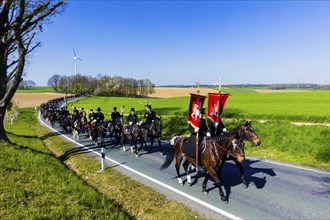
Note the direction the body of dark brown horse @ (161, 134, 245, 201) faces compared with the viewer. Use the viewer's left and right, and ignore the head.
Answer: facing the viewer and to the right of the viewer

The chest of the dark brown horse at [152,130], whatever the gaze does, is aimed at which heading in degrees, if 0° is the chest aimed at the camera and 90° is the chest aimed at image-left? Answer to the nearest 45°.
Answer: approximately 315°

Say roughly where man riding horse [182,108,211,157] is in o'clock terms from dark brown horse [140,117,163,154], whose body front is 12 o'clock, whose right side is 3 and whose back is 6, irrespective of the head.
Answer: The man riding horse is roughly at 1 o'clock from the dark brown horse.

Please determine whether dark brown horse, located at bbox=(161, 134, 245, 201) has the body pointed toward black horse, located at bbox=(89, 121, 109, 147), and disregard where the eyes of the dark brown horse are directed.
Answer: no

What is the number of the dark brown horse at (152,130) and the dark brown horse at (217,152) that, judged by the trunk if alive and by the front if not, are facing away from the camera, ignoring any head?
0

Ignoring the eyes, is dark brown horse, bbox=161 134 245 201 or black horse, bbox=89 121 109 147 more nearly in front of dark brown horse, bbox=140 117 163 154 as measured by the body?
the dark brown horse

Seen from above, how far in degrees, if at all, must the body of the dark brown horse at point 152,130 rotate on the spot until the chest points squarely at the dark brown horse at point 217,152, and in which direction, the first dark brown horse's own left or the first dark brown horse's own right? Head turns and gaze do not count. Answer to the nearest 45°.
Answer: approximately 45° to the first dark brown horse's own right

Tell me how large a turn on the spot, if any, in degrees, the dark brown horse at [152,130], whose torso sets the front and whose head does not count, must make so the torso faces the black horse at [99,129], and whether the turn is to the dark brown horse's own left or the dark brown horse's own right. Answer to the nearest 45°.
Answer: approximately 180°

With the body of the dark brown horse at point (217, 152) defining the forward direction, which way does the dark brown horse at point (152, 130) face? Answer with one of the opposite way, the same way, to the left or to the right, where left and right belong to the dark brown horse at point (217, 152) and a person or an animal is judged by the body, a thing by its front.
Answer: the same way
